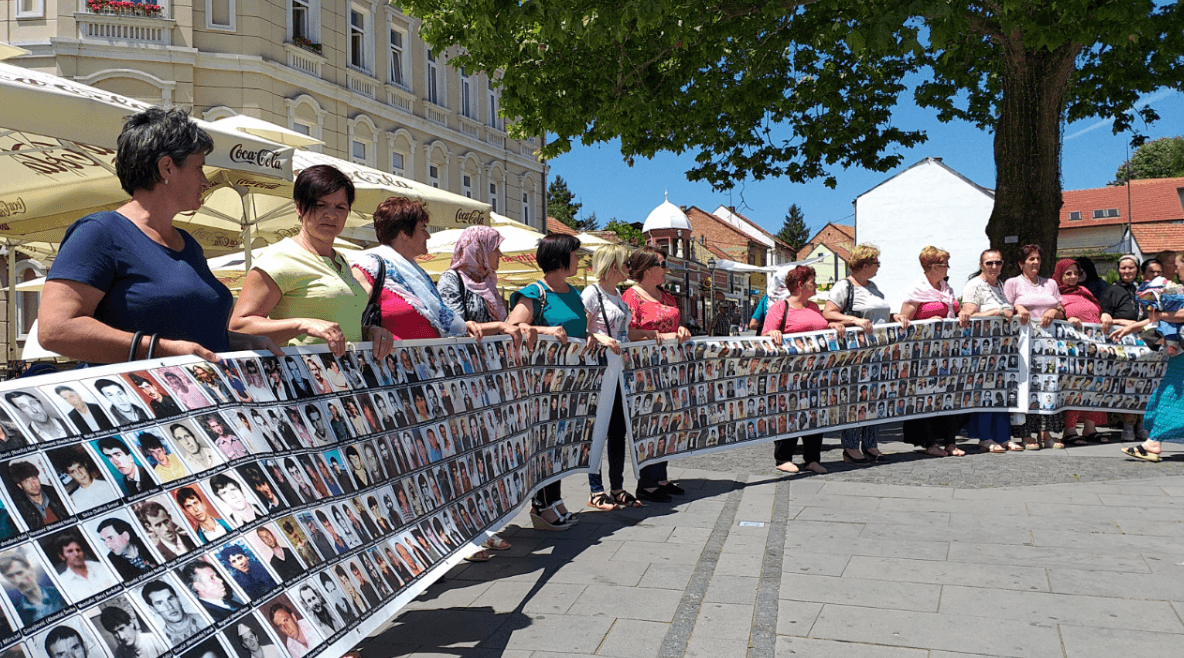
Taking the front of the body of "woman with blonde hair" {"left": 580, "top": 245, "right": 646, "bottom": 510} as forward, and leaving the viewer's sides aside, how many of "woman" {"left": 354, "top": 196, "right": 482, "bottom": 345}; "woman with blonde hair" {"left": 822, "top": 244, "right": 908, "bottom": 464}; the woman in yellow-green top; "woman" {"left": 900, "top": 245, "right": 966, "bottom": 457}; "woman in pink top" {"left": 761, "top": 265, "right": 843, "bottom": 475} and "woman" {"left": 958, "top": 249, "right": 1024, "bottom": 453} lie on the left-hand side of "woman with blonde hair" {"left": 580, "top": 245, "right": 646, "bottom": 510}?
4

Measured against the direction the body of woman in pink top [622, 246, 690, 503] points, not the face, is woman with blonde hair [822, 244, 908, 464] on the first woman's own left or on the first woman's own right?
on the first woman's own left

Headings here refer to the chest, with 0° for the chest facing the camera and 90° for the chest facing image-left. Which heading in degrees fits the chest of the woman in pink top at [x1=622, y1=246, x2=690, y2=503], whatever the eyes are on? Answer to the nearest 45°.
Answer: approximately 315°

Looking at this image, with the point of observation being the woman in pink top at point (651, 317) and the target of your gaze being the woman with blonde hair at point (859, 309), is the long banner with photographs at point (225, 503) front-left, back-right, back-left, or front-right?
back-right

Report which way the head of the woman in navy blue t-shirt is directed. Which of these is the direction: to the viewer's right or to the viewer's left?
to the viewer's right

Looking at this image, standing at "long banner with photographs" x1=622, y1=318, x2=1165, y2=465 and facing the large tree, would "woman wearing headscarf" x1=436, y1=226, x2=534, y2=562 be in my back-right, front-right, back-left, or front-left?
back-left

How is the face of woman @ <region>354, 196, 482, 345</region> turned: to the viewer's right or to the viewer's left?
to the viewer's right
